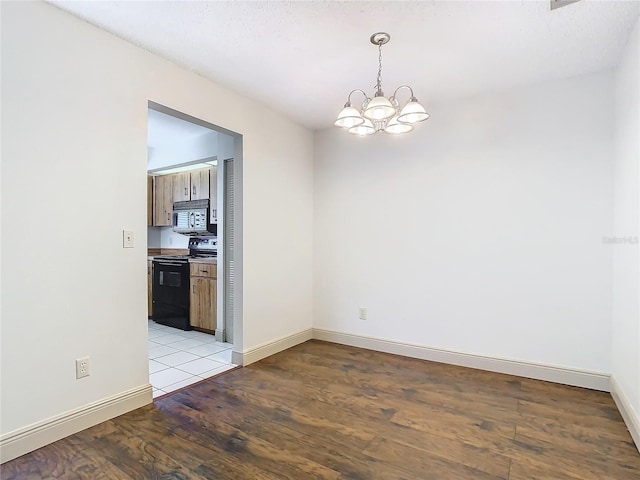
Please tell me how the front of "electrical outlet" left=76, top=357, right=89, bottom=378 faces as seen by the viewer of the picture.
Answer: facing the viewer and to the right of the viewer

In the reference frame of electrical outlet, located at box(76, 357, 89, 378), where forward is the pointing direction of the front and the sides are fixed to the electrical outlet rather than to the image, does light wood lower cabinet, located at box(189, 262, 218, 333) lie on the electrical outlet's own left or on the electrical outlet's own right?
on the electrical outlet's own left

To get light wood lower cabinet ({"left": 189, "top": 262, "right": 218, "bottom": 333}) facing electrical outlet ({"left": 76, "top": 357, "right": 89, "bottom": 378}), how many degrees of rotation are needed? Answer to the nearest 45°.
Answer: approximately 45° to its left

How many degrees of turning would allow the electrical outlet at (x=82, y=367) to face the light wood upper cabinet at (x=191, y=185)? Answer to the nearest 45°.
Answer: approximately 90° to its left

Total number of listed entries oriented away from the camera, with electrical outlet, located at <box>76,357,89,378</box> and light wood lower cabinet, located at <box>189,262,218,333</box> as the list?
0

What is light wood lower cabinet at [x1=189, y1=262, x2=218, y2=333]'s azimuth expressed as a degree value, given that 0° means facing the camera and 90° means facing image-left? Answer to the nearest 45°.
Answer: approximately 45°

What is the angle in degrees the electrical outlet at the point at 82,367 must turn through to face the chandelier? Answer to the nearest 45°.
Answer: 0° — it already faces it

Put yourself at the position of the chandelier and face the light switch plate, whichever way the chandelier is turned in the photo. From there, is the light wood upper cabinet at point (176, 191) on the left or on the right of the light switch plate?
right

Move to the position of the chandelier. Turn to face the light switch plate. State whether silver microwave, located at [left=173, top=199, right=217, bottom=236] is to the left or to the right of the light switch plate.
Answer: right

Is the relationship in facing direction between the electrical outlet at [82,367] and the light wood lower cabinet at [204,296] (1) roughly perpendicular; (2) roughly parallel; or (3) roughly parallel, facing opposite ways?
roughly perpendicular

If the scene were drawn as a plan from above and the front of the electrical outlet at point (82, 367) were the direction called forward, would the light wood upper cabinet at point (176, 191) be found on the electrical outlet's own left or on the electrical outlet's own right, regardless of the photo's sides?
on the electrical outlet's own left
